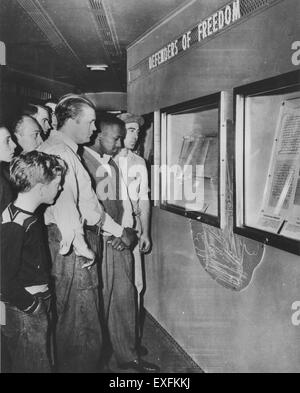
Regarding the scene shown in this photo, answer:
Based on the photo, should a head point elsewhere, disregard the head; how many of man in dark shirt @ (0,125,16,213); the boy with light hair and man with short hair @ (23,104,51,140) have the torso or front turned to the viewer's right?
3

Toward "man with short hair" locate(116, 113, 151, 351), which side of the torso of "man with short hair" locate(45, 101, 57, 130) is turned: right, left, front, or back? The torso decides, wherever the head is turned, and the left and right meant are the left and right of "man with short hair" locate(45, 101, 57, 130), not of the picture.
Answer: front

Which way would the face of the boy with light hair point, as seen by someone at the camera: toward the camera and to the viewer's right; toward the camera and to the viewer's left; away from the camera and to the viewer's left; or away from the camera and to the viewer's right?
away from the camera and to the viewer's right

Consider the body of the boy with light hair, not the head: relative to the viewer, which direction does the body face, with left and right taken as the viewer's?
facing to the right of the viewer

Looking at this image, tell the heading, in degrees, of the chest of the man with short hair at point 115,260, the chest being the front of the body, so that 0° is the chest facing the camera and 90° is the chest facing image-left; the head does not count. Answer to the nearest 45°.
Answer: approximately 315°

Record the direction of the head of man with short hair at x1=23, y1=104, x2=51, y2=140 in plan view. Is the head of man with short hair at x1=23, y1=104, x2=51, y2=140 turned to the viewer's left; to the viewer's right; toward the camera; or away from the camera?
to the viewer's right

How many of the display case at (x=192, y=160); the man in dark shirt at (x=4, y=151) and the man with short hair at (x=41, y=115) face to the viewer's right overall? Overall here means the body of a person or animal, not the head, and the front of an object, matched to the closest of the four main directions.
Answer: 2

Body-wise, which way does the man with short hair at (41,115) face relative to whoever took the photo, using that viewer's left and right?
facing to the right of the viewer

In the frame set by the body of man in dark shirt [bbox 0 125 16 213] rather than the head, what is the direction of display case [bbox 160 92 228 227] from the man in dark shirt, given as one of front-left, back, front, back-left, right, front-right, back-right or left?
front

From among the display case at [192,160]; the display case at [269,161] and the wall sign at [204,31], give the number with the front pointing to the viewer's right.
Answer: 0

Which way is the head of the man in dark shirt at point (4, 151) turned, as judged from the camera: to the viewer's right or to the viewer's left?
to the viewer's right

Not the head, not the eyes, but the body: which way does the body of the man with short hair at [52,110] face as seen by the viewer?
to the viewer's right

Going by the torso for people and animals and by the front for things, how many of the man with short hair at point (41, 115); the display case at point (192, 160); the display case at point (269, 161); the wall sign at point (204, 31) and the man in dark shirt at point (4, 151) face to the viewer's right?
2
